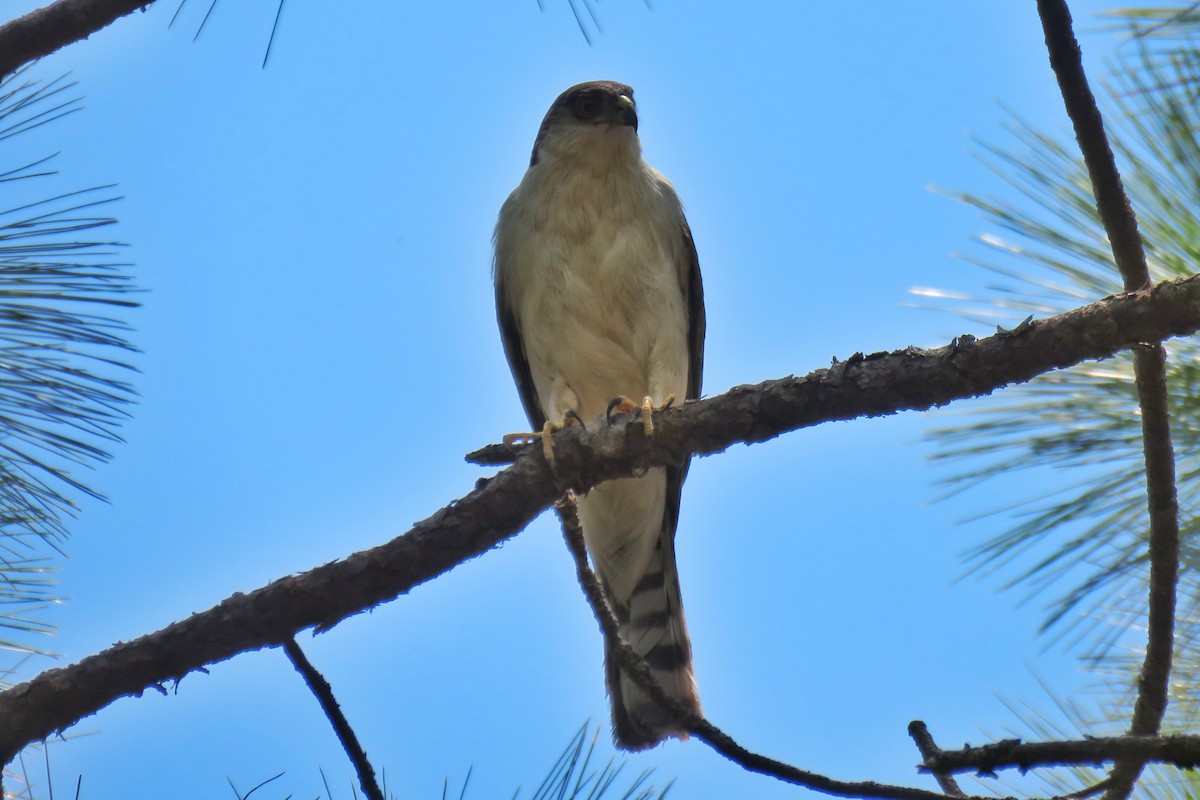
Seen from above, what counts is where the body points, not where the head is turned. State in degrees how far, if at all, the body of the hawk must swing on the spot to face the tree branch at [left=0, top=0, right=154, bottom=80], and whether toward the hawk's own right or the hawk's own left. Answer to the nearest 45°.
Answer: approximately 45° to the hawk's own right

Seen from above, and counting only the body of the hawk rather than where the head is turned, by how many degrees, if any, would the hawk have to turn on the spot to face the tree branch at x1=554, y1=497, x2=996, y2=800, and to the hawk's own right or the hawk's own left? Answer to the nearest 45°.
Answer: approximately 90° to the hawk's own left

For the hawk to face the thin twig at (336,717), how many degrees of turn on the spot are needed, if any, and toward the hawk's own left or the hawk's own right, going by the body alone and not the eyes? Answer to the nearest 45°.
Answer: approximately 90° to the hawk's own right

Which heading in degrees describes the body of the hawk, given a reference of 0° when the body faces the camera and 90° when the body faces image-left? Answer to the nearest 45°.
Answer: approximately 0°
